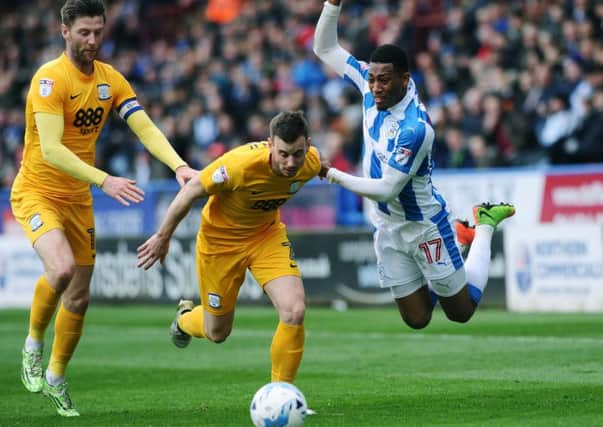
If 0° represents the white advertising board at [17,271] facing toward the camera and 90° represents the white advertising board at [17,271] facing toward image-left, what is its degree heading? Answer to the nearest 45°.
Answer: approximately 0°

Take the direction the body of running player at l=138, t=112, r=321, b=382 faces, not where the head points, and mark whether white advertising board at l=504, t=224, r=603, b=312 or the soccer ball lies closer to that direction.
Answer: the soccer ball

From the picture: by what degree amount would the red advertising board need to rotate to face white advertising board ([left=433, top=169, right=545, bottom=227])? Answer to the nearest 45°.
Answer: approximately 90° to its right

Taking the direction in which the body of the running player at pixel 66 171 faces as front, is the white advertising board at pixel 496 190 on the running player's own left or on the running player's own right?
on the running player's own left

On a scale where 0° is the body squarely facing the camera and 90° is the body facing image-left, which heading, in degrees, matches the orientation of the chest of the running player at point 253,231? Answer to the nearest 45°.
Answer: approximately 315°
